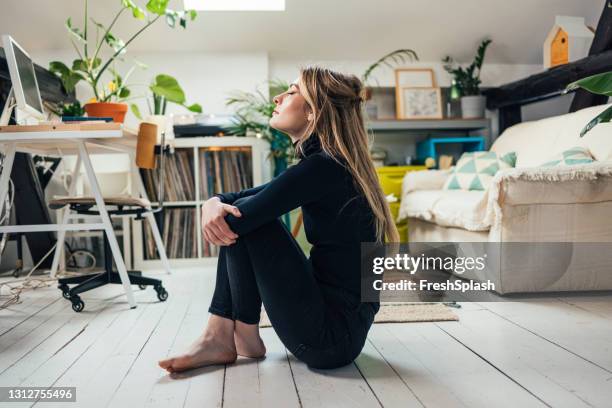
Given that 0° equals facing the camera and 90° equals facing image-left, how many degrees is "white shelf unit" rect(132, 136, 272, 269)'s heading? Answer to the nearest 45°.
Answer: approximately 0°

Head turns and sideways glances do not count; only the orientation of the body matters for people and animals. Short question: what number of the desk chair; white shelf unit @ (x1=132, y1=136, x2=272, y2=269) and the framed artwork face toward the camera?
2

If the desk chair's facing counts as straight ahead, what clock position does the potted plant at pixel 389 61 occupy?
The potted plant is roughly at 5 o'clock from the desk chair.

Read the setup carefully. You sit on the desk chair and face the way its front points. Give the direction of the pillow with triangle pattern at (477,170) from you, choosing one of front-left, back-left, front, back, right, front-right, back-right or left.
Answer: back

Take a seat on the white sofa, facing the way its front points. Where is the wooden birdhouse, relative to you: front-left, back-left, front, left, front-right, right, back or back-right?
back-right

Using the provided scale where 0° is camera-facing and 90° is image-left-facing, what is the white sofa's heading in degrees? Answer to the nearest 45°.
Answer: approximately 45°

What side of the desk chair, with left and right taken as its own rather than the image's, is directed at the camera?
left

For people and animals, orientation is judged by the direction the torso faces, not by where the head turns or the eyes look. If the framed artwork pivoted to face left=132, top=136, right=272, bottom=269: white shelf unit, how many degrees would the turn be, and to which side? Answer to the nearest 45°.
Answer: approximately 45° to its right

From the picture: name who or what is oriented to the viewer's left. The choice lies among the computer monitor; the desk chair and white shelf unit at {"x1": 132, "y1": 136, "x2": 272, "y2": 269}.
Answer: the desk chair

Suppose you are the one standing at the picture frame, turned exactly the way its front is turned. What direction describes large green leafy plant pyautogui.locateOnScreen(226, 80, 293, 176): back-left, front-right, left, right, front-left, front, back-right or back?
front-right

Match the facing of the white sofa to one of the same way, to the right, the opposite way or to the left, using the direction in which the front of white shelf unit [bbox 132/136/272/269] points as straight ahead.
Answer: to the right

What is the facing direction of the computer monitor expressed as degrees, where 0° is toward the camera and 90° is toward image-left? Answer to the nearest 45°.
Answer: approximately 315°

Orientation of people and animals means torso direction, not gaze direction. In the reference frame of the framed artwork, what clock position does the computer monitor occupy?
The computer monitor is roughly at 1 o'clock from the framed artwork.

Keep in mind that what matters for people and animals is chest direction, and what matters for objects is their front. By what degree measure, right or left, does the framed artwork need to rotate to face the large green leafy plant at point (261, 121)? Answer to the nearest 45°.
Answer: approximately 45° to its right

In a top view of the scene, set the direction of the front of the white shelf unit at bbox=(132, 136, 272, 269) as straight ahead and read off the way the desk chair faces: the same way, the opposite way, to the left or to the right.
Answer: to the right
